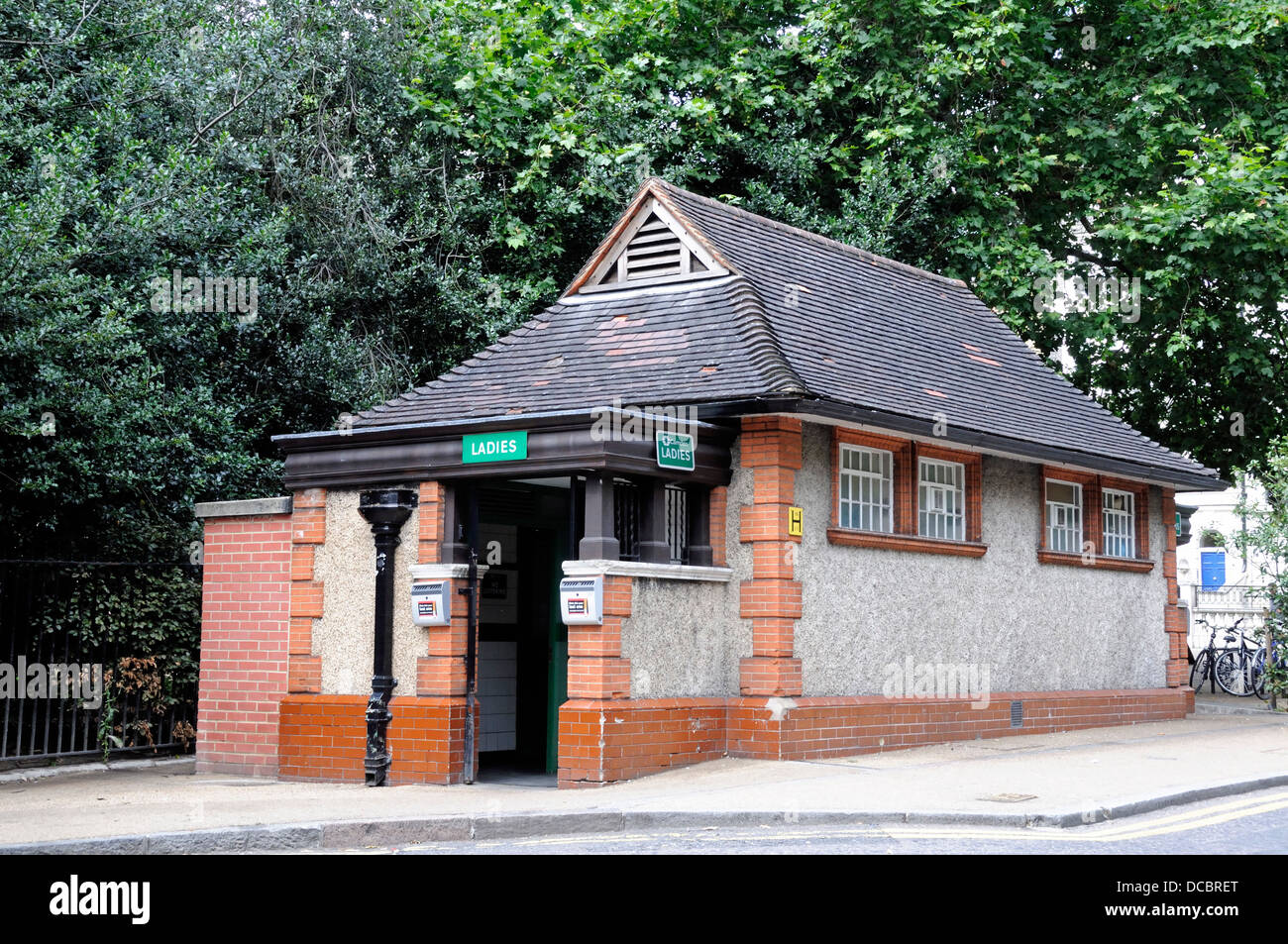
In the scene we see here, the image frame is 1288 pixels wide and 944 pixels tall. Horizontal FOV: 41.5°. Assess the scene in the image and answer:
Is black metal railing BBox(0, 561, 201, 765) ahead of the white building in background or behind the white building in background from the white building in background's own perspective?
ahead

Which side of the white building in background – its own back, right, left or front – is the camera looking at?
front

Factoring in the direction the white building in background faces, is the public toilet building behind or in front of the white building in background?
in front

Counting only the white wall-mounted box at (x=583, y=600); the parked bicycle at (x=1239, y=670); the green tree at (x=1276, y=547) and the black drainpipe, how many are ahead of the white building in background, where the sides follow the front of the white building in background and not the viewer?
4

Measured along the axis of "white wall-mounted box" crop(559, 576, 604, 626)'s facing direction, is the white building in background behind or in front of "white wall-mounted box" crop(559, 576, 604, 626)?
behind

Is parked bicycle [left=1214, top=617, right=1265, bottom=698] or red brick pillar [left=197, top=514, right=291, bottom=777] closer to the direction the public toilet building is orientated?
the red brick pillar

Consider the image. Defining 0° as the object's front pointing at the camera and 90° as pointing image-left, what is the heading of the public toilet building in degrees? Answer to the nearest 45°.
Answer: approximately 45°

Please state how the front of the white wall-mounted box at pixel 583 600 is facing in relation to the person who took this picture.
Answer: facing the viewer and to the left of the viewer

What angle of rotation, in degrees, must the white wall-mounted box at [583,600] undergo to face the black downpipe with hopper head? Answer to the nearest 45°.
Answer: approximately 90° to its right

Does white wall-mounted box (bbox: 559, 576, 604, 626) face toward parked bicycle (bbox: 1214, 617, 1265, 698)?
no

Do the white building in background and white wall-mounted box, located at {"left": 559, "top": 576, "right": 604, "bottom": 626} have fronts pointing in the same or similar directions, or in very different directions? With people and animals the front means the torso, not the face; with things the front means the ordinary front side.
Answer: same or similar directions

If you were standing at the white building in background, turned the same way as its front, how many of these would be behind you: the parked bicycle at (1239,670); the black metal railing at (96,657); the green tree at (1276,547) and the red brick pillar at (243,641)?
0

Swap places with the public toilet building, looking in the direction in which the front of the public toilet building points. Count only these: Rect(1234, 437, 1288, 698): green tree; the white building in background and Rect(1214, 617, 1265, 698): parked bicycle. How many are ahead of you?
0

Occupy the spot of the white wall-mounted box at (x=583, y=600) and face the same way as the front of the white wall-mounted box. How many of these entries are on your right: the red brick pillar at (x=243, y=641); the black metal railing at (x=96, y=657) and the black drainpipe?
3

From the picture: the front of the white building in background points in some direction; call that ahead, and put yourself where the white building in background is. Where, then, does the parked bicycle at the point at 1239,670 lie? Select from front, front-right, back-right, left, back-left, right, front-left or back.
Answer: front
